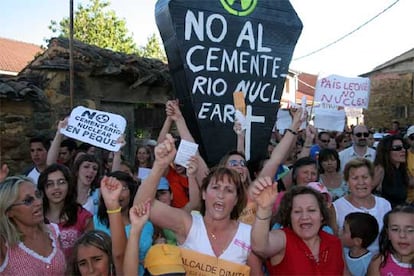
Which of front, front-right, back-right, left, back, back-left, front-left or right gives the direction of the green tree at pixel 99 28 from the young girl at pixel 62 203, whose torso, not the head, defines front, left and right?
back

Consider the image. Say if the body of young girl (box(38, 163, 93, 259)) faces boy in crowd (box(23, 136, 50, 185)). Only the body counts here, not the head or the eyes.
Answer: no

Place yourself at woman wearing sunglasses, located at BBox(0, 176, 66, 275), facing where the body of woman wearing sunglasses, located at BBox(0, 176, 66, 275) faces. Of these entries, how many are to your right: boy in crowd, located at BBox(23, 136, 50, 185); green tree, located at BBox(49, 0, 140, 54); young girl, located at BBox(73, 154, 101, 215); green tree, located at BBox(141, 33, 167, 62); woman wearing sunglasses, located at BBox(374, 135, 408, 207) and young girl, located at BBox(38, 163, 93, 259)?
0

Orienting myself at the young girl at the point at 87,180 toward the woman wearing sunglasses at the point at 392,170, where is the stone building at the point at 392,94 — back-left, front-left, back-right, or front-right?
front-left

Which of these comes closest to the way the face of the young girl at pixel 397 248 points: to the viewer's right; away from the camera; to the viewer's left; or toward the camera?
toward the camera

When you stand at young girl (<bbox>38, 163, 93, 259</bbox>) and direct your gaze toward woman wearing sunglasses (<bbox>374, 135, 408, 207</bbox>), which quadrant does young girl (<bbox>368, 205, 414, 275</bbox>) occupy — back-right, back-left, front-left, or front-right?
front-right

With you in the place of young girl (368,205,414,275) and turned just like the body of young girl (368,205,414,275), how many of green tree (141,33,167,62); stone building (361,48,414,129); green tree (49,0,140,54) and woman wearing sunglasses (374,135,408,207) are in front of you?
0

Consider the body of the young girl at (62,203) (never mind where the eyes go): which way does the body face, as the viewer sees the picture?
toward the camera

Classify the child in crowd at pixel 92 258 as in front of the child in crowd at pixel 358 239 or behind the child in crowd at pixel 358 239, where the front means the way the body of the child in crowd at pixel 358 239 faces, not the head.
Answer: in front

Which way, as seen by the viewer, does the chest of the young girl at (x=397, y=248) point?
toward the camera

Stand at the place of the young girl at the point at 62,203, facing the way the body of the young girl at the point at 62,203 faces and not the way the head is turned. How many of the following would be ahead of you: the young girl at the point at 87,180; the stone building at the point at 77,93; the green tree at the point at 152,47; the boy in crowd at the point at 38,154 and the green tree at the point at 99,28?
0
